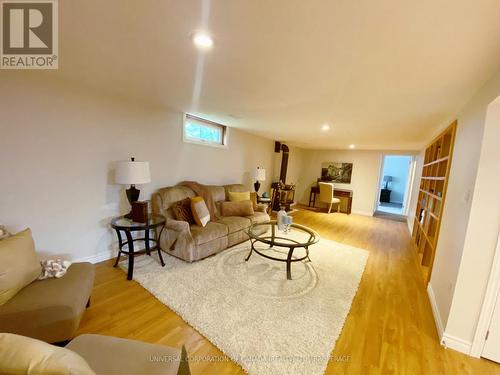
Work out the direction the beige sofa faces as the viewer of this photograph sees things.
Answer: facing the viewer and to the right of the viewer

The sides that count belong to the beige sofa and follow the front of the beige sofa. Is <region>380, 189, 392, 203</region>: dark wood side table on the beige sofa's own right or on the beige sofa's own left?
on the beige sofa's own left

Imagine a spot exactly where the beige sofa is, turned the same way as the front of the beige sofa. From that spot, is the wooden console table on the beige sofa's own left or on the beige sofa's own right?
on the beige sofa's own left

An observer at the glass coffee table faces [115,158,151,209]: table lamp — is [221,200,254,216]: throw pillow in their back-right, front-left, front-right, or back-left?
front-right

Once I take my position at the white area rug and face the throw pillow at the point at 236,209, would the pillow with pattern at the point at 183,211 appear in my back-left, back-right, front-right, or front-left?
front-left

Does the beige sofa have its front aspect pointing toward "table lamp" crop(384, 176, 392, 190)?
no

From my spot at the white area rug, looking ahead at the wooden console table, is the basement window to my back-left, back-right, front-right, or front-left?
front-left

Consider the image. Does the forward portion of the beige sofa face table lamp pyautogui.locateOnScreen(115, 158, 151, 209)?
no
